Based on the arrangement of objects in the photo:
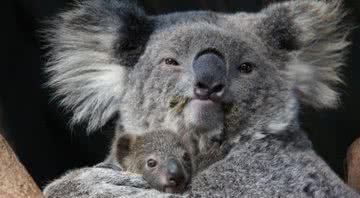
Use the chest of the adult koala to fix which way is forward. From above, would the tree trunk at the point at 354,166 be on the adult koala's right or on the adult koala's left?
on the adult koala's left

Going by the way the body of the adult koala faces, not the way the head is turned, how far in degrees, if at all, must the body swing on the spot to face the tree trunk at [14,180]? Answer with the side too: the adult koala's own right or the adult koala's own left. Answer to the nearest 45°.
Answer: approximately 45° to the adult koala's own right

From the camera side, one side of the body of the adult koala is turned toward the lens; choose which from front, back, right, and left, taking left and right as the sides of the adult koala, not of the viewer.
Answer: front
